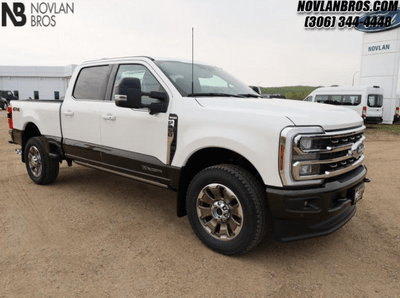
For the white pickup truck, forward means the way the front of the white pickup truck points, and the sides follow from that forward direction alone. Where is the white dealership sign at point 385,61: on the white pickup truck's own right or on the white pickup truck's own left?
on the white pickup truck's own left

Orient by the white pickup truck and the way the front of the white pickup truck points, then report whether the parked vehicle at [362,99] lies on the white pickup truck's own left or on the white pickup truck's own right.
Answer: on the white pickup truck's own left

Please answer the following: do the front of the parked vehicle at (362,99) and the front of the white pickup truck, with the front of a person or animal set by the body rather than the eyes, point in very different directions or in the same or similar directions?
very different directions
